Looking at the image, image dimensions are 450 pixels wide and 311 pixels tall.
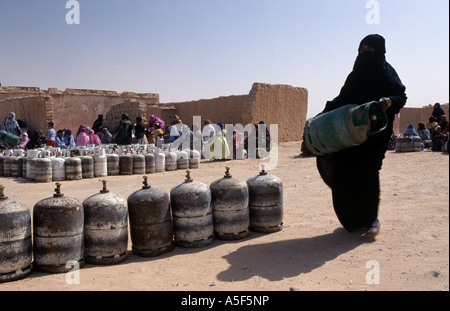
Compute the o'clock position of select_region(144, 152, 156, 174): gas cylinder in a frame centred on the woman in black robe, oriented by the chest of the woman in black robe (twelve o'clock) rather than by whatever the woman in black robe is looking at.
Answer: The gas cylinder is roughly at 3 o'clock from the woman in black robe.

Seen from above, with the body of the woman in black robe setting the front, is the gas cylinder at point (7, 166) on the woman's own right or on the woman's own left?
on the woman's own right

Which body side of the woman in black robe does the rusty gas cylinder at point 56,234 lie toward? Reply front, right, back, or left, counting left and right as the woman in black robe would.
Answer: front

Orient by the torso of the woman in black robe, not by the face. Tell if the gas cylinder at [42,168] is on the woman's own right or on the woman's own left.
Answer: on the woman's own right

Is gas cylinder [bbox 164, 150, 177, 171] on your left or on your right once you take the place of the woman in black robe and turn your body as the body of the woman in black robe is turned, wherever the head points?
on your right

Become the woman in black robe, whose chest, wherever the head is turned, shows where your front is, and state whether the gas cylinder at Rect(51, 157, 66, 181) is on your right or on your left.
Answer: on your right

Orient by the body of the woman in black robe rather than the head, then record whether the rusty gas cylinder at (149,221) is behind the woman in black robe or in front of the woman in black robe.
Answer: in front

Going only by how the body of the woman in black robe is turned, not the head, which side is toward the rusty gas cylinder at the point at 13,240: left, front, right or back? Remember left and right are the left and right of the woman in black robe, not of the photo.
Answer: front

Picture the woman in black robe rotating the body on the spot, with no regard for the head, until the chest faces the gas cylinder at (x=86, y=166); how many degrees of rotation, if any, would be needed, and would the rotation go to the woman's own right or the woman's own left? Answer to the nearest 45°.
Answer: approximately 90° to the woman's own right

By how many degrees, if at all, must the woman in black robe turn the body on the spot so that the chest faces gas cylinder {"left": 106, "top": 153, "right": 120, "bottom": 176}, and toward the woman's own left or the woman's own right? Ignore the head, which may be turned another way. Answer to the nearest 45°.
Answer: approximately 90° to the woman's own right

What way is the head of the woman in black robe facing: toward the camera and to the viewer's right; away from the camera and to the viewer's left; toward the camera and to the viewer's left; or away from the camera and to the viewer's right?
toward the camera and to the viewer's left

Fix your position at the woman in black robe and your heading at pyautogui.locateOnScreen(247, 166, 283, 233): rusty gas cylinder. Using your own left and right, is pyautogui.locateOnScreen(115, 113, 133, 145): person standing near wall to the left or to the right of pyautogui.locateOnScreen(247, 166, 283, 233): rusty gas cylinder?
right

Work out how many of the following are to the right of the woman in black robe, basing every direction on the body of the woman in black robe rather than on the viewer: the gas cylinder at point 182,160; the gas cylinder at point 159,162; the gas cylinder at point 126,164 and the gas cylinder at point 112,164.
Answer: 4

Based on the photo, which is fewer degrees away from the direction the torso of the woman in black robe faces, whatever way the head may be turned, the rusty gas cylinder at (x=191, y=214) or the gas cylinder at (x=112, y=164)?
the rusty gas cylinder

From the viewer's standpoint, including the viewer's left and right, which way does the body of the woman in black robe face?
facing the viewer and to the left of the viewer

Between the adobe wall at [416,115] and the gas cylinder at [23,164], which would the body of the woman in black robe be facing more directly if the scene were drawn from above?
the gas cylinder

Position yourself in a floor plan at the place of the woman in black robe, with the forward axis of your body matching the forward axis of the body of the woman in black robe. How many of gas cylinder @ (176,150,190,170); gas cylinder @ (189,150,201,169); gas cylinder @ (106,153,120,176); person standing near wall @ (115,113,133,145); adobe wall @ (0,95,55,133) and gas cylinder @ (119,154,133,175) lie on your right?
6

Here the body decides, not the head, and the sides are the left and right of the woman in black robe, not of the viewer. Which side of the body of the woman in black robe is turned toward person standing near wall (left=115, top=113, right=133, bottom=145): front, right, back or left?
right

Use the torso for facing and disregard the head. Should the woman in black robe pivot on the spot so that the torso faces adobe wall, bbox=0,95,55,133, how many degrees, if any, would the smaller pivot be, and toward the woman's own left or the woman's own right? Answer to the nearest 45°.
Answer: approximately 90° to the woman's own right
